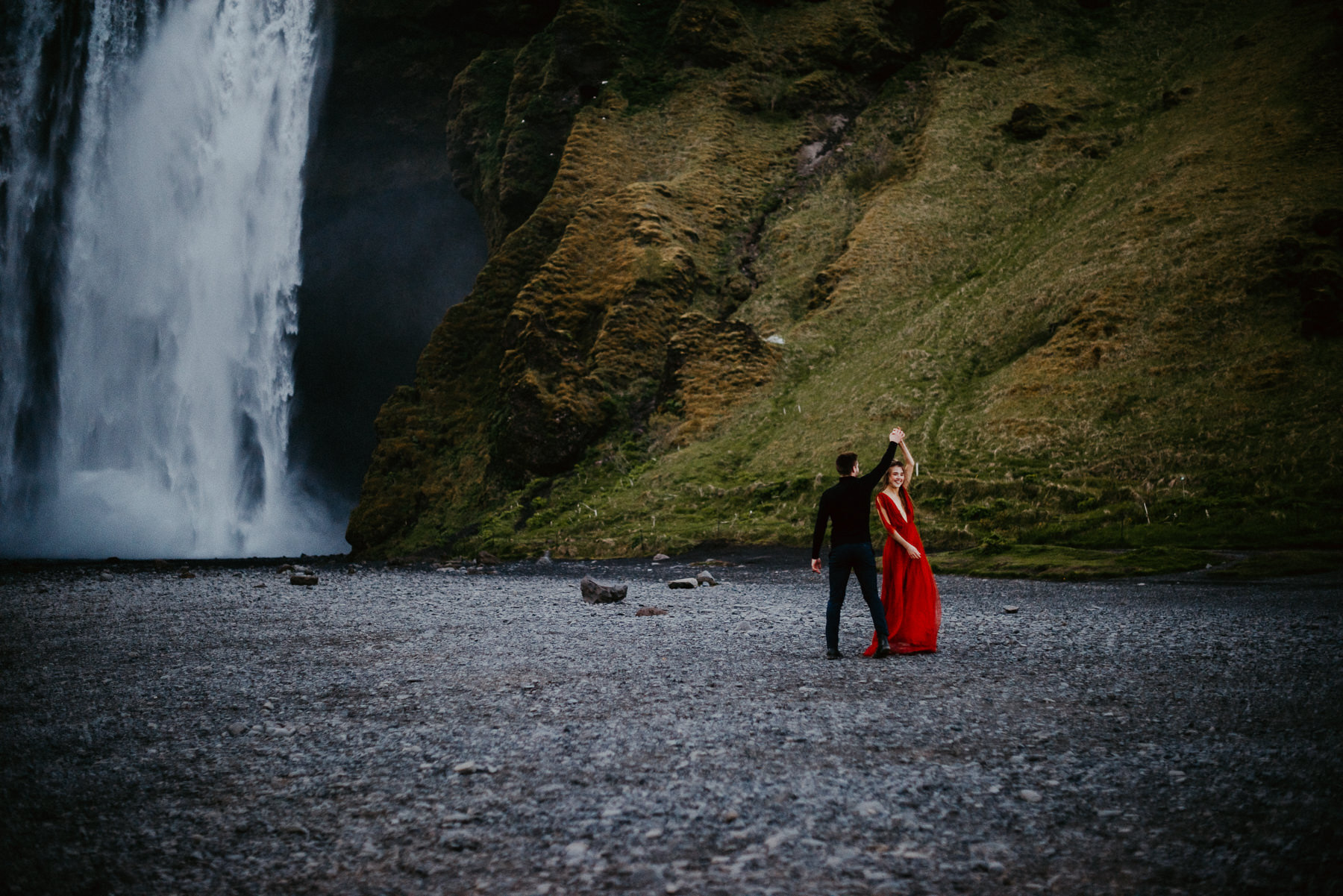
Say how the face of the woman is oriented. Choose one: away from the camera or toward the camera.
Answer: toward the camera

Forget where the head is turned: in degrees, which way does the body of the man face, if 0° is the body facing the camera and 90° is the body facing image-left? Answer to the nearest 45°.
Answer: approximately 180°

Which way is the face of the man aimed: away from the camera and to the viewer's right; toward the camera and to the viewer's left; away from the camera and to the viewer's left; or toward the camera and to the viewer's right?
away from the camera and to the viewer's right

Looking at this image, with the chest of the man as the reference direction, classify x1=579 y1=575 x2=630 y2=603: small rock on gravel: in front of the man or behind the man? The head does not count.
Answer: in front

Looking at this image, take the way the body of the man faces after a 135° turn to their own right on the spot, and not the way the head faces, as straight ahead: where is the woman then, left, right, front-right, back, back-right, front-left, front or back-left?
left
